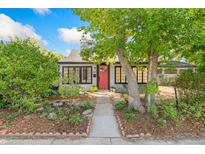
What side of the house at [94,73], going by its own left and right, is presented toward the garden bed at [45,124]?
front

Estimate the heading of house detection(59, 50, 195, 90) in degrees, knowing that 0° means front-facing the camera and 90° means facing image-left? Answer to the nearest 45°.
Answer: approximately 0°

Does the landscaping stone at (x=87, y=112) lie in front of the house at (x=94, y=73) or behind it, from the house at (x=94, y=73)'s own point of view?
in front

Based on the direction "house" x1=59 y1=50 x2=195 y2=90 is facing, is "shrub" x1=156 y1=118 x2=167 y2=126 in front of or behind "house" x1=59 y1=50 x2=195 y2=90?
in front

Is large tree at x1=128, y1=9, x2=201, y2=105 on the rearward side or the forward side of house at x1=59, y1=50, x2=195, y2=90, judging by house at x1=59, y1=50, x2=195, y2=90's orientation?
on the forward side
